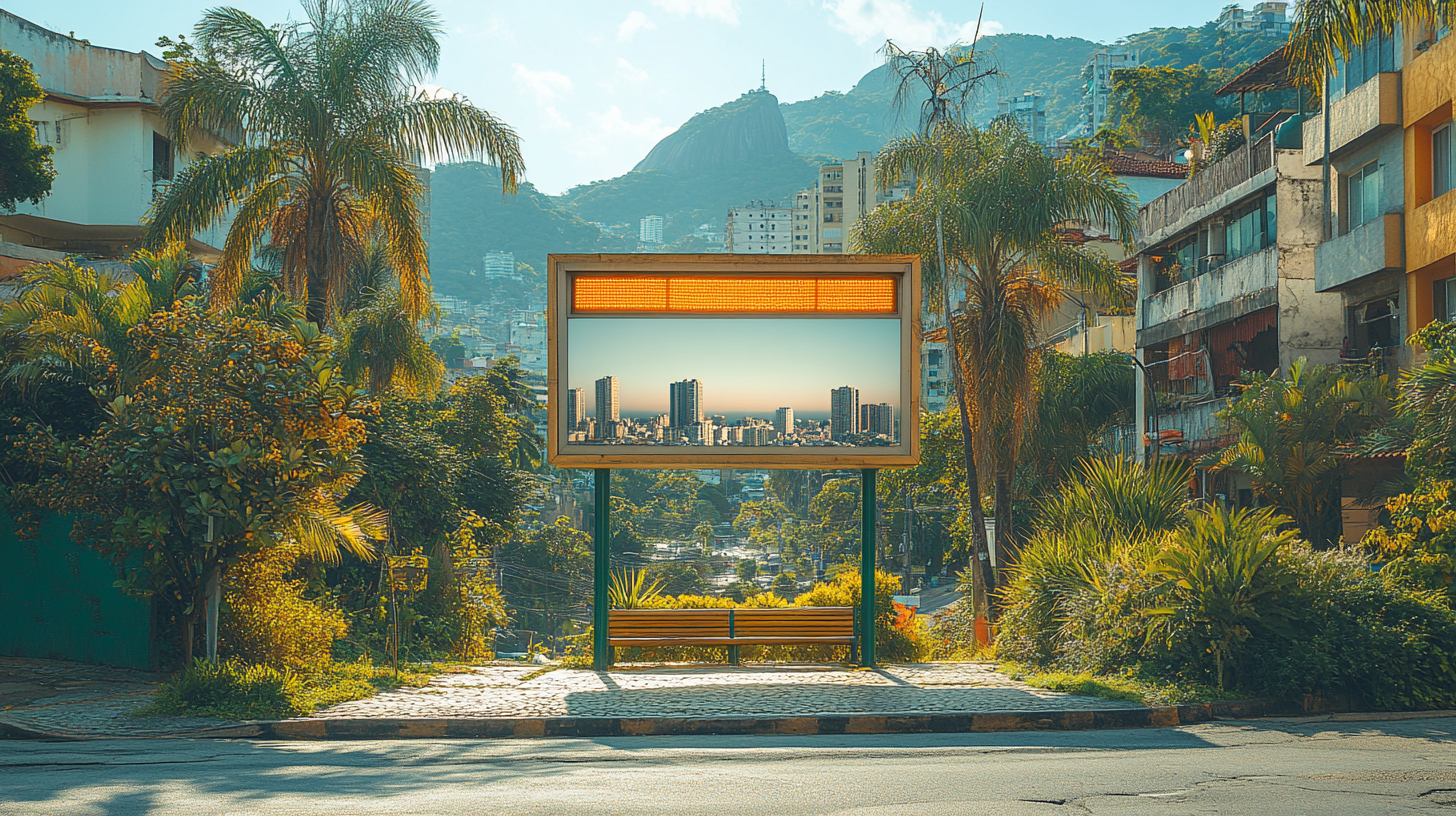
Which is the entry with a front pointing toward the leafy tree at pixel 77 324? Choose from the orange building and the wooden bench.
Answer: the orange building

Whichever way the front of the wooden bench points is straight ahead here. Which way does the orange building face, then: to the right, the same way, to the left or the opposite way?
to the right

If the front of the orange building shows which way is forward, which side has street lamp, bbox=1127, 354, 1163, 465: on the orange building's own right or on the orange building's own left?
on the orange building's own right

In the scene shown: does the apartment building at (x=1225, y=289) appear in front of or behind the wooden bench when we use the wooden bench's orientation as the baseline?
behind

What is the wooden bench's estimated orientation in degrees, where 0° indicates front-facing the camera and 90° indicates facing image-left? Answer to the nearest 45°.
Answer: approximately 0°

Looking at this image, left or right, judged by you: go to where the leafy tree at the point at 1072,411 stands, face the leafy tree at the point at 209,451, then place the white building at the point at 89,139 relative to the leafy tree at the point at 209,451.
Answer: right
